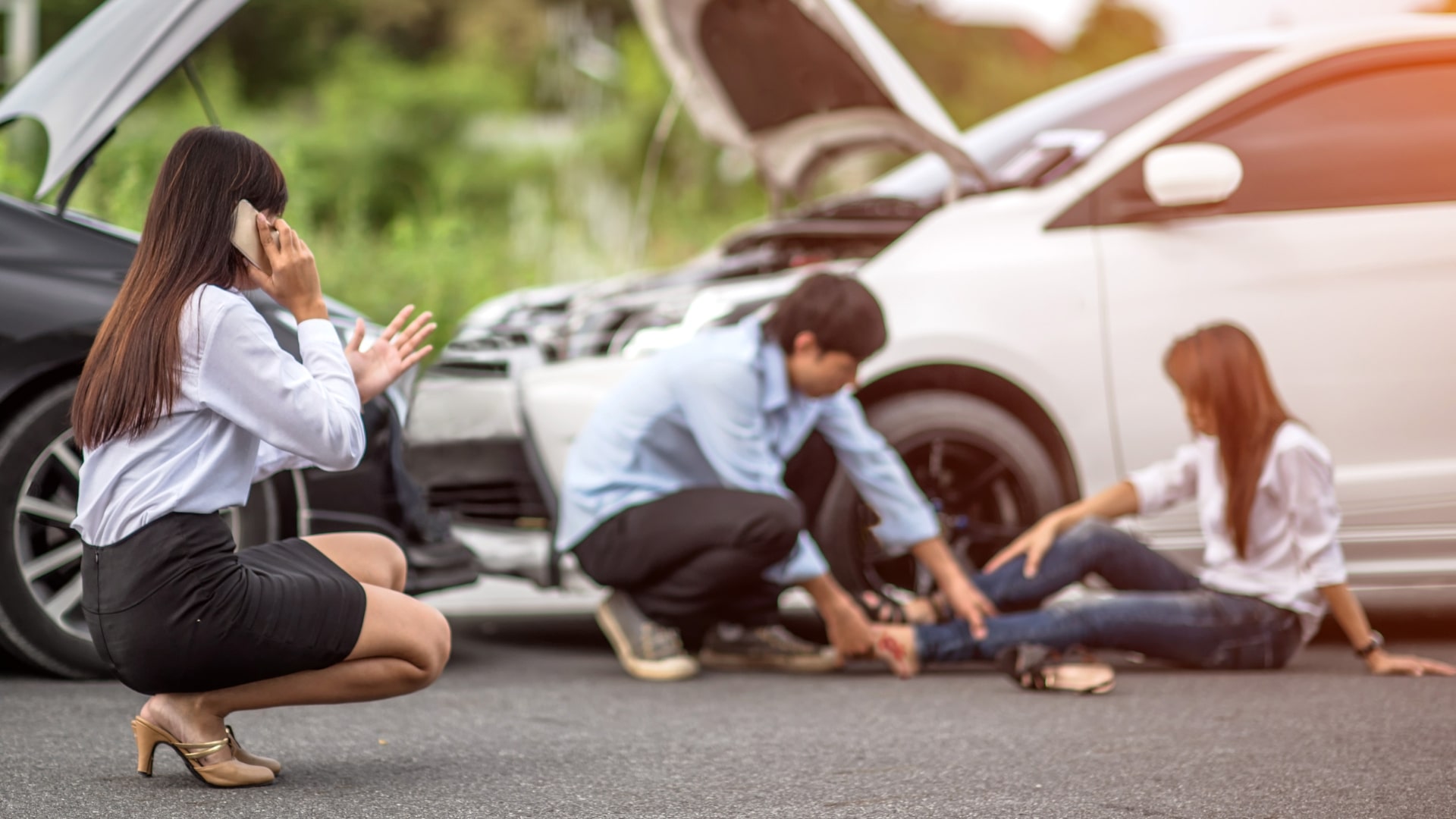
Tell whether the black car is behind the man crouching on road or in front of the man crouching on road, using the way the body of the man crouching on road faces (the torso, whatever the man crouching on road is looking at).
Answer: behind

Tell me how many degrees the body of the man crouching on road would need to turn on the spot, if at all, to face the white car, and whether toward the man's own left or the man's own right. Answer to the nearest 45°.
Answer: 0° — they already face it

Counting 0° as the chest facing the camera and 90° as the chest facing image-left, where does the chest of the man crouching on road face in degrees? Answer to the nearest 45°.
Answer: approximately 270°

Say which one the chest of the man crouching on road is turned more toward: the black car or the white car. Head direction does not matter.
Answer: the white car
